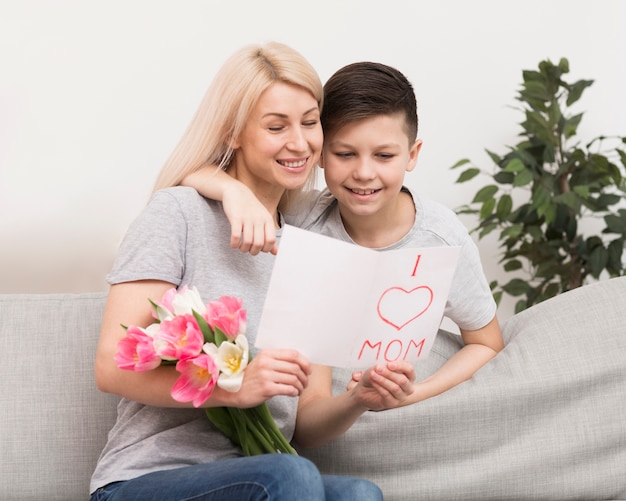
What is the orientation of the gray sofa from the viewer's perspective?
toward the camera

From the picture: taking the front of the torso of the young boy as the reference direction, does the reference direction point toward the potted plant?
no

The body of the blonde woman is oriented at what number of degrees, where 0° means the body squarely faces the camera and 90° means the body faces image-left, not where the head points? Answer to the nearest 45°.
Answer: approximately 315°

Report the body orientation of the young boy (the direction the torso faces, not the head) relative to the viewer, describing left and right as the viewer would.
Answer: facing the viewer

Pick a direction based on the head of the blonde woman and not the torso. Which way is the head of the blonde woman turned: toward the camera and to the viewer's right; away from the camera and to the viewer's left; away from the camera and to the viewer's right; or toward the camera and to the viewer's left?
toward the camera and to the viewer's right

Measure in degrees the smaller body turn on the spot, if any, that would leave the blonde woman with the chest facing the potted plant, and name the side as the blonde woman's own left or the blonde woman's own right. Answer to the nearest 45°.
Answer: approximately 90° to the blonde woman's own left
